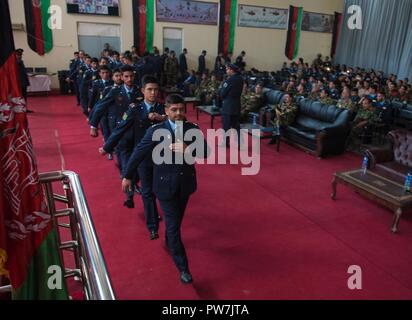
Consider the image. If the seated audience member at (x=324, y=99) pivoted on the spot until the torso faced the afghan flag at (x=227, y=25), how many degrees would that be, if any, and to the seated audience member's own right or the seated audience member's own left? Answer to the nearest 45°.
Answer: approximately 90° to the seated audience member's own right

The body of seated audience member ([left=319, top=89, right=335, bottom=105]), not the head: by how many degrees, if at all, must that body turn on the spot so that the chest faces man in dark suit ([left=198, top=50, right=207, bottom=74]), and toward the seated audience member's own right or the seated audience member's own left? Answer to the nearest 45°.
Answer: approximately 90° to the seated audience member's own right

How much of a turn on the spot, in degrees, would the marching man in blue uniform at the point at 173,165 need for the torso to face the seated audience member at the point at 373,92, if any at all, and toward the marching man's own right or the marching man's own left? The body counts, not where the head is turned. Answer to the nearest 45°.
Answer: approximately 135° to the marching man's own left

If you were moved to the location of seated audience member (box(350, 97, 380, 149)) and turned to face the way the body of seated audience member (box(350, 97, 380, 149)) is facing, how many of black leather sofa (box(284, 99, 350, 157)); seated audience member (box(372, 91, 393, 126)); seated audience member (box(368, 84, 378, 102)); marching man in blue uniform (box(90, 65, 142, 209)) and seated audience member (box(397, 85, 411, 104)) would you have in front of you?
2

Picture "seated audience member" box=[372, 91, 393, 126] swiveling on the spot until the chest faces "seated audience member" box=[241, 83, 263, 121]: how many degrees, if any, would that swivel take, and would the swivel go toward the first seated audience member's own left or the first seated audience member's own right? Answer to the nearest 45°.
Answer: approximately 45° to the first seated audience member's own right

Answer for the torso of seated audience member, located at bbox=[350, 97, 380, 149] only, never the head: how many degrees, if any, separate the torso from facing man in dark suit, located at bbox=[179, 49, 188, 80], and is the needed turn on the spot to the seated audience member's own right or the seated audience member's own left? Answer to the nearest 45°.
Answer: approximately 90° to the seated audience member's own right

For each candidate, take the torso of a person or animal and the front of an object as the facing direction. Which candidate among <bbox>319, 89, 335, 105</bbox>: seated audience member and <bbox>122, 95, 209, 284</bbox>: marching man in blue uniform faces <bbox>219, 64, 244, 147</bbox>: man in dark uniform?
the seated audience member

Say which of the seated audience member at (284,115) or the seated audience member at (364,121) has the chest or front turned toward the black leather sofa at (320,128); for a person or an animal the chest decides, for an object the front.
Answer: the seated audience member at (364,121)

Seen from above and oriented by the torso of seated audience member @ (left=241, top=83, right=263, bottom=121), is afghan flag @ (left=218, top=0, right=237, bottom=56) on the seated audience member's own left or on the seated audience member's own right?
on the seated audience member's own right

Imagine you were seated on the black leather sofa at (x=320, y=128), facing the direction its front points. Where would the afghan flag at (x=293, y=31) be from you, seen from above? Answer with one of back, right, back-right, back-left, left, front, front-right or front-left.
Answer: back-right

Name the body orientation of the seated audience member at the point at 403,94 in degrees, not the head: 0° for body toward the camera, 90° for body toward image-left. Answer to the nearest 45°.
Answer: approximately 45°

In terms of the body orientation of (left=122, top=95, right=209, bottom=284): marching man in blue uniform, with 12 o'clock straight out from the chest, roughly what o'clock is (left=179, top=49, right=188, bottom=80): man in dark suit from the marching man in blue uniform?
The man in dark suit is roughly at 6 o'clock from the marching man in blue uniform.

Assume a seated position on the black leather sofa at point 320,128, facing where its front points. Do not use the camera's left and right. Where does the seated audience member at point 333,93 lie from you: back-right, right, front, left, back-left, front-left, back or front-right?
back-right

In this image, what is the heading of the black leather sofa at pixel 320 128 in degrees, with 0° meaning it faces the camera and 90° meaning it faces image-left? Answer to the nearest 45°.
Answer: approximately 45°

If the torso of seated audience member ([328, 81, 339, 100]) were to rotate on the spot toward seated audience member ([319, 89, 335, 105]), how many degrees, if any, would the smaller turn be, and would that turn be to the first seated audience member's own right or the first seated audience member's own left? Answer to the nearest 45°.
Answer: approximately 45° to the first seated audience member's own left
